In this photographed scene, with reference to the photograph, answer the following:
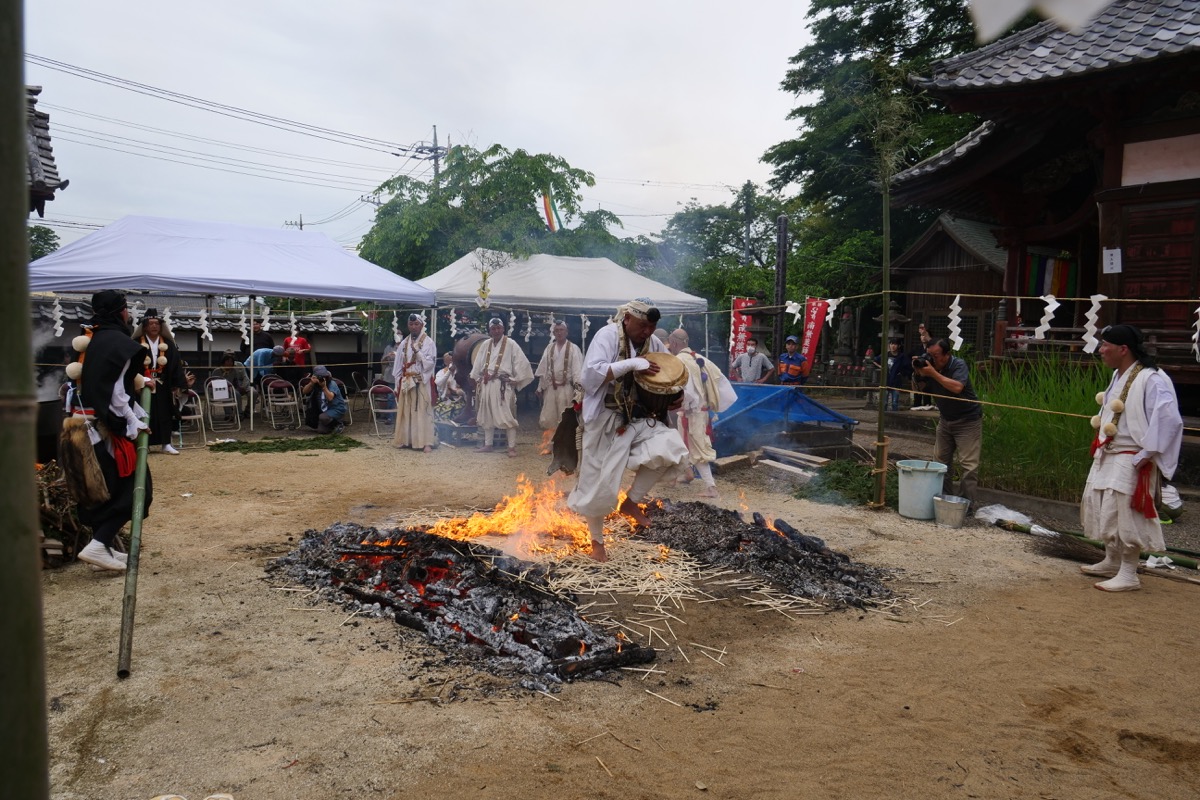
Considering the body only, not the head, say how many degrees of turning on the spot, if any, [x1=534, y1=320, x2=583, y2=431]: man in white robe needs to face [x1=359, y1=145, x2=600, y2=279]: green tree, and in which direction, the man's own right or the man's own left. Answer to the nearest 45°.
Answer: approximately 180°

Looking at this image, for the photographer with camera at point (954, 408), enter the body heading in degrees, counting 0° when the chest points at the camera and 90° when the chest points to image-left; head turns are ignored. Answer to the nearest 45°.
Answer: approximately 45°

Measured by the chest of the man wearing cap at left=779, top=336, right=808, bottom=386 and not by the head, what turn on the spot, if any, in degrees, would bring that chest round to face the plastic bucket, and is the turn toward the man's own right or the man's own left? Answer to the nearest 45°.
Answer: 0° — they already face it

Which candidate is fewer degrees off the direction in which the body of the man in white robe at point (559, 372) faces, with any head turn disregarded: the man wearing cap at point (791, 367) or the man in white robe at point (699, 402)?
the man in white robe

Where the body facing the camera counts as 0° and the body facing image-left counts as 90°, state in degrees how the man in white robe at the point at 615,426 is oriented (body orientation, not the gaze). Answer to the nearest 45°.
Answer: approximately 315°

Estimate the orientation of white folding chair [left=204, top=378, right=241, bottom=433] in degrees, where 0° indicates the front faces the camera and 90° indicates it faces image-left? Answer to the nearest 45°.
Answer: approximately 0°

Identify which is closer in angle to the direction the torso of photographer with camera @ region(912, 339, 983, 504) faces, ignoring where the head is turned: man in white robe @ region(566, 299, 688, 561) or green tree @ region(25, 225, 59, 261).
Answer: the man in white robe

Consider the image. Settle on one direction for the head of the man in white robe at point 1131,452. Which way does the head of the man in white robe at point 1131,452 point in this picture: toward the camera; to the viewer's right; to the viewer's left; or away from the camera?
to the viewer's left

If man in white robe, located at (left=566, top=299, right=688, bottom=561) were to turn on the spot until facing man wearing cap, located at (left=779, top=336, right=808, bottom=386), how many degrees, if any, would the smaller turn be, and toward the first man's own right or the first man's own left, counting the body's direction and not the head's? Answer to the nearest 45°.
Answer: approximately 135° to the first man's own left

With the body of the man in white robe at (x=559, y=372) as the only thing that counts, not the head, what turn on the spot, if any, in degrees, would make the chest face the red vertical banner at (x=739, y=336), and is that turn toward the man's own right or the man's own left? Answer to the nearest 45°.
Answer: approximately 135° to the man's own left

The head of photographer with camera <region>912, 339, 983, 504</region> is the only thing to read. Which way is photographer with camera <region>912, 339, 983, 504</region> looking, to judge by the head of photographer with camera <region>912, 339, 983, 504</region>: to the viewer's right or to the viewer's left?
to the viewer's left
